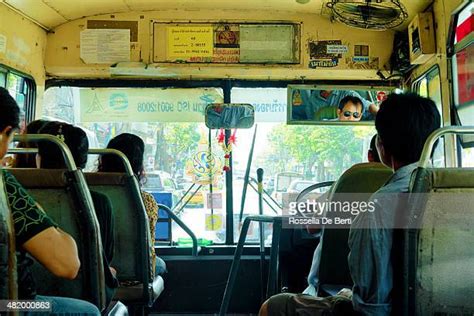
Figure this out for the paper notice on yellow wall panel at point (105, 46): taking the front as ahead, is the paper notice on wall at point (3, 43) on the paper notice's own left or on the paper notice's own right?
on the paper notice's own right

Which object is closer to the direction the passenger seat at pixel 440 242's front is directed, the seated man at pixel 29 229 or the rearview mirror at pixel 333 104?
the rearview mirror

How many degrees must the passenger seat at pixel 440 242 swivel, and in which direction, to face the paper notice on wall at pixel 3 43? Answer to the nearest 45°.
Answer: approximately 90° to its left

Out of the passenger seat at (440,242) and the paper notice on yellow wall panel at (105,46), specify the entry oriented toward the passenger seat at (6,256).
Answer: the paper notice on yellow wall panel

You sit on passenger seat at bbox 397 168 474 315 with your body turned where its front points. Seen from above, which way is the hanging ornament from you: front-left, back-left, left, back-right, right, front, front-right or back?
front-left

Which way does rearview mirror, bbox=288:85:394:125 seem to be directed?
toward the camera

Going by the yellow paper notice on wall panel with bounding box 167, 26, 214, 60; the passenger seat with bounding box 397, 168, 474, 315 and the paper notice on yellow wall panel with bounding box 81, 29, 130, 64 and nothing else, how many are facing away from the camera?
1

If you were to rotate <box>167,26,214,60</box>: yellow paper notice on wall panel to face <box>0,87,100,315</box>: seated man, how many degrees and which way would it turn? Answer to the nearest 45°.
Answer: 0° — it already faces them

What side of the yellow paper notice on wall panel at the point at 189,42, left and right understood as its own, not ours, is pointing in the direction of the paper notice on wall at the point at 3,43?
right

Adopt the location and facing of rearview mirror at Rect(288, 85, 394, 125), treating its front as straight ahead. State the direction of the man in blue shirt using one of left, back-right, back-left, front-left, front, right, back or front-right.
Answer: front

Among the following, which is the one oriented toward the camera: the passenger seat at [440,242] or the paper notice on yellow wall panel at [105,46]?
the paper notice on yellow wall panel

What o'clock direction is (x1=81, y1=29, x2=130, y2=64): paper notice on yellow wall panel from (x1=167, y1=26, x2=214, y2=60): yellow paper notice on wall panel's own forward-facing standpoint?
(x1=81, y1=29, x2=130, y2=64): paper notice on yellow wall panel is roughly at 3 o'clock from (x1=167, y1=26, x2=214, y2=60): yellow paper notice on wall panel.

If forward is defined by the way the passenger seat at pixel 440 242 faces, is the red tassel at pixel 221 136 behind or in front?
in front

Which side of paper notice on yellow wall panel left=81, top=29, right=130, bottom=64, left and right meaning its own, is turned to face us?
front

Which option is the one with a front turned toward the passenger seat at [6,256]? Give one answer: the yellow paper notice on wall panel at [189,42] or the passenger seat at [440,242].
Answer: the yellow paper notice on wall panel

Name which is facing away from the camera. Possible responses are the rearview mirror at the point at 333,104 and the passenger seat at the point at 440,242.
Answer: the passenger seat

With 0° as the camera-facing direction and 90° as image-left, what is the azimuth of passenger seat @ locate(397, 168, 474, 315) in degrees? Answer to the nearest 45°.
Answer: approximately 180°

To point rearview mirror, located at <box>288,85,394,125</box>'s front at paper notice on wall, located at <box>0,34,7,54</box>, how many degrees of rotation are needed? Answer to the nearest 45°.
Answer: approximately 45° to its right

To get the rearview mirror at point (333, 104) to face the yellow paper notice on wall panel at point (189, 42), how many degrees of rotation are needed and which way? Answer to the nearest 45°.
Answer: approximately 90° to its right

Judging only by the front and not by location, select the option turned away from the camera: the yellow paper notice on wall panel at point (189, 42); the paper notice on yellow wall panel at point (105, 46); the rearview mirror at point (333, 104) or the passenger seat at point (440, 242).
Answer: the passenger seat
